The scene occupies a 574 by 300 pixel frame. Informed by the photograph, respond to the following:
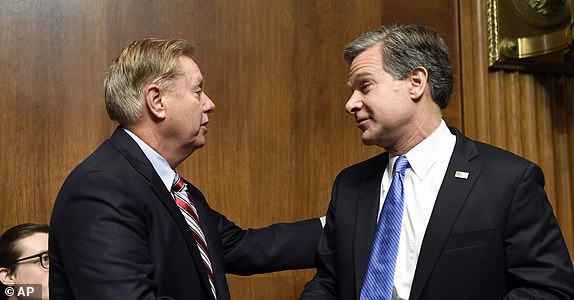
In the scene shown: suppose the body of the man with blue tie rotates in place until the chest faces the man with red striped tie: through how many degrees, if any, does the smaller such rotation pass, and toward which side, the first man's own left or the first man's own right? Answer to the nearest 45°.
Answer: approximately 45° to the first man's own right

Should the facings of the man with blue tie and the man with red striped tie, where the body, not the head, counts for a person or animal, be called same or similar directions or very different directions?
very different directions

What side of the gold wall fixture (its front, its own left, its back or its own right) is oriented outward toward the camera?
front

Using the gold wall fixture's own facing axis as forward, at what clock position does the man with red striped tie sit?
The man with red striped tie is roughly at 1 o'clock from the gold wall fixture.

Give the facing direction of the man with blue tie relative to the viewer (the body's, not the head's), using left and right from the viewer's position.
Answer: facing the viewer and to the left of the viewer

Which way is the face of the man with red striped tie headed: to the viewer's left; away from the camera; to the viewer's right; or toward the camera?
to the viewer's right

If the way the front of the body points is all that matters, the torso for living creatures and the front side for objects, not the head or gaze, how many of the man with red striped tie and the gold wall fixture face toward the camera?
1

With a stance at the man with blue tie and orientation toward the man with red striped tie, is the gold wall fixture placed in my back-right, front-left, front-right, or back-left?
back-right

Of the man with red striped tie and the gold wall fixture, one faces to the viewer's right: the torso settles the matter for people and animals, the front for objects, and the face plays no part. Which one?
the man with red striped tie

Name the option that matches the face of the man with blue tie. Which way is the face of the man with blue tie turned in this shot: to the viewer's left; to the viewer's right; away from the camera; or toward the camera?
to the viewer's left

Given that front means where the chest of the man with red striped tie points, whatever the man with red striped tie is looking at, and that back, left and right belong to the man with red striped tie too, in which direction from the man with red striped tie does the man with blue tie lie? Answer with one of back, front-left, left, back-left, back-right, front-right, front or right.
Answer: front

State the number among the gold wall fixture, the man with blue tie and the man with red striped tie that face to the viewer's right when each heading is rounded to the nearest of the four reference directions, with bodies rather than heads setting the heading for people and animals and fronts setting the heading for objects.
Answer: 1

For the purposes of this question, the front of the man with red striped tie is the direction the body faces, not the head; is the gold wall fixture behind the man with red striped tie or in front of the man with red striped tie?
in front

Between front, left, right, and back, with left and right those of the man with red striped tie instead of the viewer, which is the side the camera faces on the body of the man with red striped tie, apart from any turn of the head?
right

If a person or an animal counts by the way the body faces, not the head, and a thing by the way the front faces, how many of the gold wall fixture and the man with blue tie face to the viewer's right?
0
